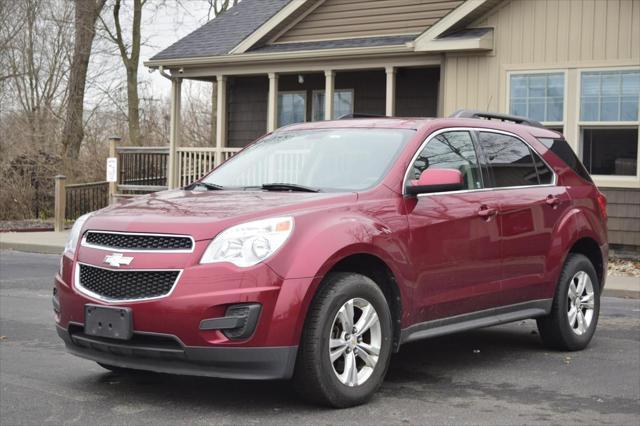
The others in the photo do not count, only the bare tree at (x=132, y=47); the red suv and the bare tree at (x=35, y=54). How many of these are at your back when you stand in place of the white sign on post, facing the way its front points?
2

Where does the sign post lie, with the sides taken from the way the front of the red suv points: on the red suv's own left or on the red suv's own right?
on the red suv's own right

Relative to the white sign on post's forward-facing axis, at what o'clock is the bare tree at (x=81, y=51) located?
The bare tree is roughly at 6 o'clock from the white sign on post.

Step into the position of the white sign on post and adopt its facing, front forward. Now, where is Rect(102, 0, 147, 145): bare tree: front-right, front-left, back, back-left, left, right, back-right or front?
back

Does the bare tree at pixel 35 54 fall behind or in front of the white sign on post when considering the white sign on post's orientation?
behind

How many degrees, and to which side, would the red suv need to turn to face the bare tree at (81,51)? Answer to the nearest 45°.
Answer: approximately 135° to its right

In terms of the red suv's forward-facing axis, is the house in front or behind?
behind

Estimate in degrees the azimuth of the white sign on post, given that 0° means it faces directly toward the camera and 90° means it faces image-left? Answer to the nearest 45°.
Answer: approximately 0°

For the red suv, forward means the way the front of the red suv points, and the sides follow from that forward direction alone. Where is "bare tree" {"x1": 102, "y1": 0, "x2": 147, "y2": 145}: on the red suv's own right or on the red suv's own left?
on the red suv's own right

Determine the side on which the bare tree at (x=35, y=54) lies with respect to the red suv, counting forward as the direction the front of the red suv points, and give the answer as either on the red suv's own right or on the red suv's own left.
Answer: on the red suv's own right
